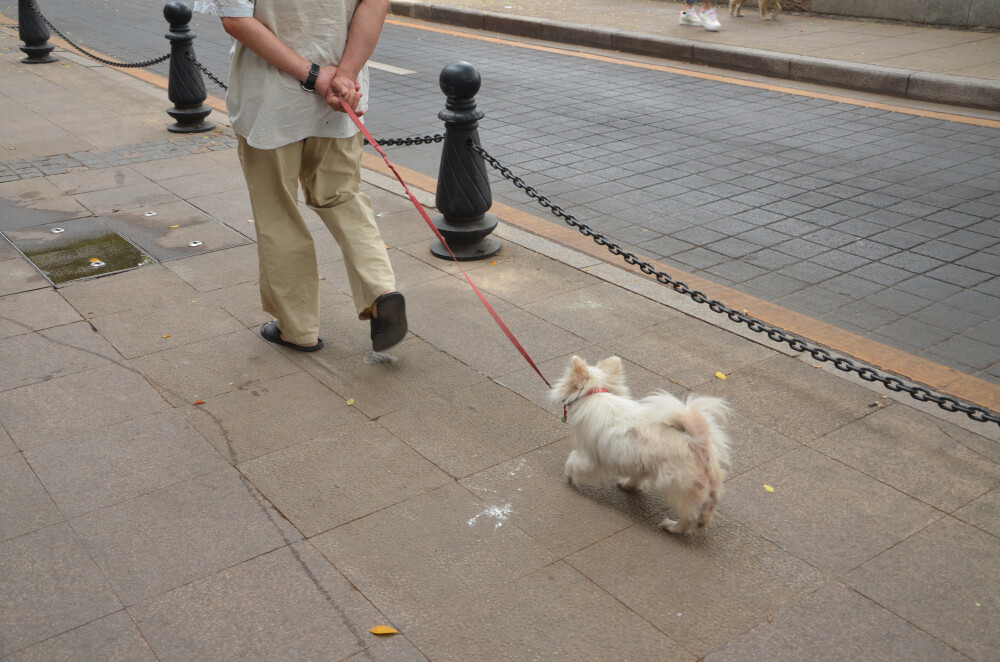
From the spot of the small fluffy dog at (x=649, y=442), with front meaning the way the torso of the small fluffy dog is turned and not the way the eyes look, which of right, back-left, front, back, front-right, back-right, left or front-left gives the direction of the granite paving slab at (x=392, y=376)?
front

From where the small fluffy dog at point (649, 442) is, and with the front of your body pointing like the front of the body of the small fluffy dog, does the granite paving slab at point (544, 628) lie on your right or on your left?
on your left

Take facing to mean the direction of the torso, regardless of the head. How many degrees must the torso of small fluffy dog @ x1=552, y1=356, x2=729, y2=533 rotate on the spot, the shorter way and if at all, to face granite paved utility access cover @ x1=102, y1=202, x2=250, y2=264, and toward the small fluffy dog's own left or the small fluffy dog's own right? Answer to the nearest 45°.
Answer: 0° — it already faces it

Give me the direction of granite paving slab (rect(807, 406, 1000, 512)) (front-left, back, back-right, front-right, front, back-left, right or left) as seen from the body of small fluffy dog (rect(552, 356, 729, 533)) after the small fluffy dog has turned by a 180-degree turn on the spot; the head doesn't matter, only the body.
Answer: left

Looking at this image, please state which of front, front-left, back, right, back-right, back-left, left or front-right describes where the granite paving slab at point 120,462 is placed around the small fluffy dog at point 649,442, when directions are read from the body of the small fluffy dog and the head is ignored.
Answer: front-left

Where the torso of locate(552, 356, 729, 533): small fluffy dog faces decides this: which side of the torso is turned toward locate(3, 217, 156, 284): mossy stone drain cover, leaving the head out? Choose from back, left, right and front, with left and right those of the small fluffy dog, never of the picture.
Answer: front

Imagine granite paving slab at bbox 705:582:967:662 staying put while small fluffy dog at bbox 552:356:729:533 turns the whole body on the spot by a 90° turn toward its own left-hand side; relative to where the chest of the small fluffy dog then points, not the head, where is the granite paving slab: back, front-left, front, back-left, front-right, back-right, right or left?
left

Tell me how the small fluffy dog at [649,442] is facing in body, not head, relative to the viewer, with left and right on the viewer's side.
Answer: facing away from the viewer and to the left of the viewer
